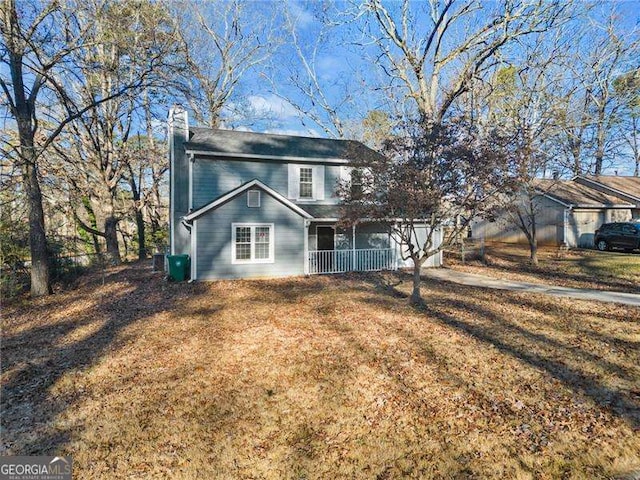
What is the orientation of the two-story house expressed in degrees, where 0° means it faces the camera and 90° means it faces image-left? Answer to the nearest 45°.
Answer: approximately 0°

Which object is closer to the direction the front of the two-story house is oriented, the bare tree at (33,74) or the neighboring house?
the bare tree

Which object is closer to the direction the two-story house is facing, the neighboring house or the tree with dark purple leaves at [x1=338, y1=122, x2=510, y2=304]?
the tree with dark purple leaves

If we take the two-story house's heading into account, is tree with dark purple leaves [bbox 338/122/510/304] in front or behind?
in front

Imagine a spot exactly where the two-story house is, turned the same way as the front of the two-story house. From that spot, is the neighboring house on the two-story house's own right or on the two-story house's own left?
on the two-story house's own left

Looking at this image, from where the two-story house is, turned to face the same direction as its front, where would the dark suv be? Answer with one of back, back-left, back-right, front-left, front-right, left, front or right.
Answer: left

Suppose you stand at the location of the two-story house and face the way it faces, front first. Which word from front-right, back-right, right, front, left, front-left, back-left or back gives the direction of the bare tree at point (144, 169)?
back-right

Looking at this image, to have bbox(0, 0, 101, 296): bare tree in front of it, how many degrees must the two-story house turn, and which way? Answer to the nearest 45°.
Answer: approximately 45° to its right

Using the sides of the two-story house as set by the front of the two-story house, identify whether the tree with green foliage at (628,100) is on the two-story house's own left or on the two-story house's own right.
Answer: on the two-story house's own left
